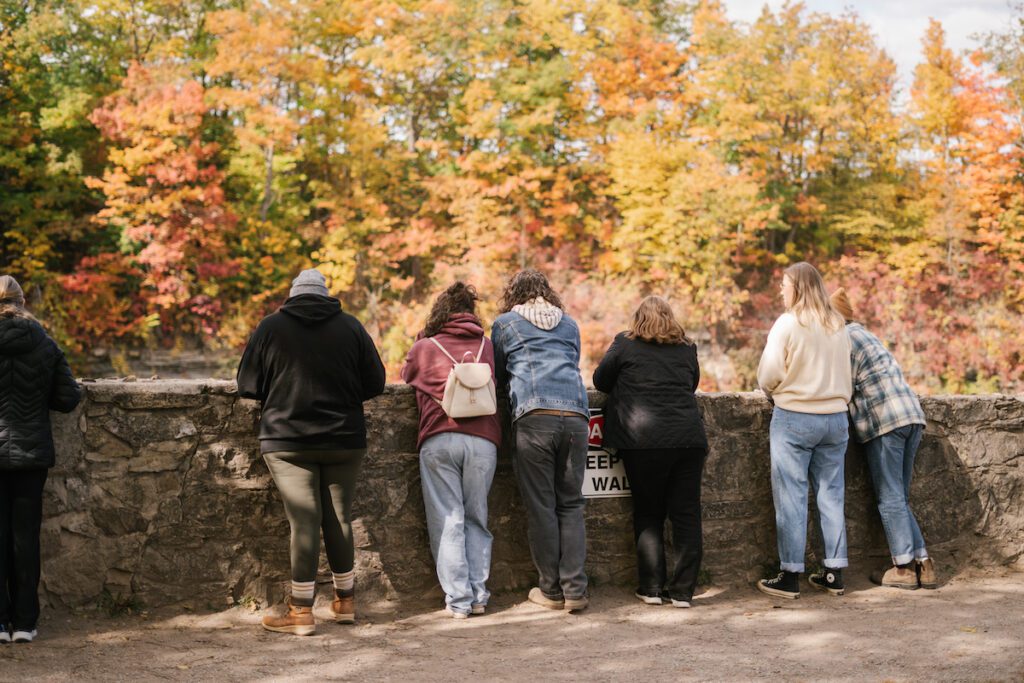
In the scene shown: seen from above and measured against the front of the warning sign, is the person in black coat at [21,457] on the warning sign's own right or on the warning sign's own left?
on the warning sign's own right

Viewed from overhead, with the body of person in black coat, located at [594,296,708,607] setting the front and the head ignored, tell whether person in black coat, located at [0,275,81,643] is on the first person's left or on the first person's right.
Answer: on the first person's left

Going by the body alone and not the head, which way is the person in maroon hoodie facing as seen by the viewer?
away from the camera

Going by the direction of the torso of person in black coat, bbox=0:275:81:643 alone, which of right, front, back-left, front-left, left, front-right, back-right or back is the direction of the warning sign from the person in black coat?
right

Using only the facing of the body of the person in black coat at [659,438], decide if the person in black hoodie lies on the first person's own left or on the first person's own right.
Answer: on the first person's own left

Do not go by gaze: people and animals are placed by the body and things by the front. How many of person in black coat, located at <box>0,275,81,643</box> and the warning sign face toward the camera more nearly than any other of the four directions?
1

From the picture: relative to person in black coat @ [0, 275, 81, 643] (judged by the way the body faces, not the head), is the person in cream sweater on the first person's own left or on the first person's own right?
on the first person's own right

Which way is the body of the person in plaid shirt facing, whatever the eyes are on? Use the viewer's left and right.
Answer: facing away from the viewer and to the left of the viewer

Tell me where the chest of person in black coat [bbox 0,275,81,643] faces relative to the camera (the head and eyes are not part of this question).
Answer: away from the camera

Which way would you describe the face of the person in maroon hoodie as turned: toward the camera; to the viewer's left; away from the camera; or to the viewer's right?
away from the camera

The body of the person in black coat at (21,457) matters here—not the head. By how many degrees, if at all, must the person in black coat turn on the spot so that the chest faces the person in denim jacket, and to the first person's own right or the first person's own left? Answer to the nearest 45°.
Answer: approximately 90° to the first person's own right

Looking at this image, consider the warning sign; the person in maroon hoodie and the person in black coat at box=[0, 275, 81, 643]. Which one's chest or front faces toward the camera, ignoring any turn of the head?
the warning sign

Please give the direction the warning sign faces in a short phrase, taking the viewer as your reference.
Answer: facing the viewer

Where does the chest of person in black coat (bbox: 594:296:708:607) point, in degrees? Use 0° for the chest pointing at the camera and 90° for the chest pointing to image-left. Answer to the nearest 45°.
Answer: approximately 180°

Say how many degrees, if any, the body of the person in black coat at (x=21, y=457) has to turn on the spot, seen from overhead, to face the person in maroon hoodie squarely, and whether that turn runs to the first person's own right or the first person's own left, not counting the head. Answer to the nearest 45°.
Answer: approximately 90° to the first person's own right

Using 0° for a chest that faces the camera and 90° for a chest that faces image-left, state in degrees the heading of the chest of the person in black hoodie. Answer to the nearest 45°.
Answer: approximately 180°
